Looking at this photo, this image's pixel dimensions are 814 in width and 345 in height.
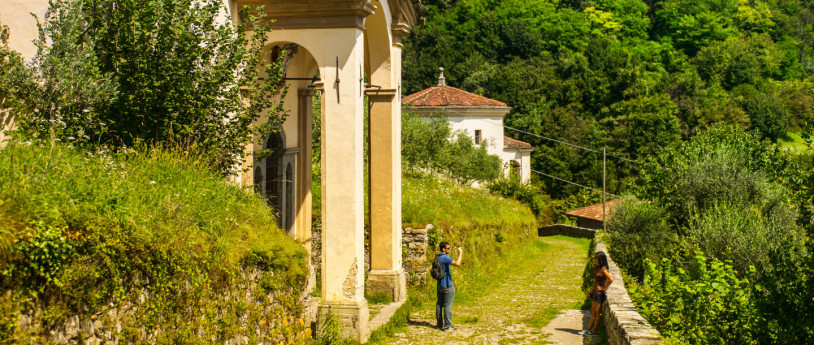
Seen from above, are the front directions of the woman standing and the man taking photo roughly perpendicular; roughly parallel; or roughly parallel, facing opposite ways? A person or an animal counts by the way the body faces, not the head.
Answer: roughly parallel, facing opposite ways

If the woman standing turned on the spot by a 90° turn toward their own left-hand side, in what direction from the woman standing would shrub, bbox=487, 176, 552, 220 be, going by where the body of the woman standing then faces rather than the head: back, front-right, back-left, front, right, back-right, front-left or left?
back

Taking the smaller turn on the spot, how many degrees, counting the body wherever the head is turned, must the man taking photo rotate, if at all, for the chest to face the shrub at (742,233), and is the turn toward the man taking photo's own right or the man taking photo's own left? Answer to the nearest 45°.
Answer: approximately 45° to the man taking photo's own left

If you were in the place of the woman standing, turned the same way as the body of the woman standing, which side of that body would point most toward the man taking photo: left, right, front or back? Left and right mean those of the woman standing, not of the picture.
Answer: front

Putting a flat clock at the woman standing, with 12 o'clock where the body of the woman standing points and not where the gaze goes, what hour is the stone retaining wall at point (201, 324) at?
The stone retaining wall is roughly at 10 o'clock from the woman standing.

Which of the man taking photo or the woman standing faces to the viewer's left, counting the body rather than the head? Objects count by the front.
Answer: the woman standing

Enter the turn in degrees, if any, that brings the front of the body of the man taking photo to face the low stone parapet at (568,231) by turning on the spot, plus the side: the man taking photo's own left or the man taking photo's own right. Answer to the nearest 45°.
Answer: approximately 90° to the man taking photo's own left

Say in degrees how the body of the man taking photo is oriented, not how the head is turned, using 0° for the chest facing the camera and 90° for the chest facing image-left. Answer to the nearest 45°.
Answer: approximately 270°

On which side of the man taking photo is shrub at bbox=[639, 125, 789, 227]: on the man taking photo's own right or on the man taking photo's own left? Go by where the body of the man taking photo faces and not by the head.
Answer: on the man taking photo's own left

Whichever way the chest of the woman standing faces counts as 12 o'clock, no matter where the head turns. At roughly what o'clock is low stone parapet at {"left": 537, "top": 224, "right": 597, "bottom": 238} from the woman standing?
The low stone parapet is roughly at 3 o'clock from the woman standing.

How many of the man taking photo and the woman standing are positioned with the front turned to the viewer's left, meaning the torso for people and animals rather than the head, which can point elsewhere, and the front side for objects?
1

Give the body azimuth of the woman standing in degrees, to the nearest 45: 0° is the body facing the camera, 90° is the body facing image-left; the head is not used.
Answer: approximately 90°

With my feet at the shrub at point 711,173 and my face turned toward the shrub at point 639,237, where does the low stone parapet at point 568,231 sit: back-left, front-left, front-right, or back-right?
front-right

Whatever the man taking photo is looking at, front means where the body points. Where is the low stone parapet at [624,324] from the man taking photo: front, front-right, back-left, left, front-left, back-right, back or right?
front-right
